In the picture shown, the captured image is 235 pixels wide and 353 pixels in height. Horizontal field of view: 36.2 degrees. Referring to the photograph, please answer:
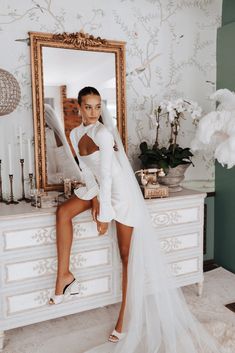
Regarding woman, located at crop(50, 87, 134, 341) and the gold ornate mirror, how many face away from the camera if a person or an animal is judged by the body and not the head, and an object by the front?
0

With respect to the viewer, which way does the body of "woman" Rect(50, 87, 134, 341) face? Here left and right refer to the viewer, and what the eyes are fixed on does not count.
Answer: facing the viewer and to the left of the viewer

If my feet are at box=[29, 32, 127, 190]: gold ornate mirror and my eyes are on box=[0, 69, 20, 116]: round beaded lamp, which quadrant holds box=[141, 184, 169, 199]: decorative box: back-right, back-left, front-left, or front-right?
back-left

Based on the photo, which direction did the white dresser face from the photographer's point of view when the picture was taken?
facing the viewer and to the right of the viewer

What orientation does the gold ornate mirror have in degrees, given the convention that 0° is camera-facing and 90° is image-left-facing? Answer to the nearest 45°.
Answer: approximately 315°

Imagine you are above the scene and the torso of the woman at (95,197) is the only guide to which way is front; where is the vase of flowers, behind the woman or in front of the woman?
behind
